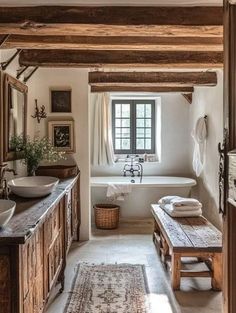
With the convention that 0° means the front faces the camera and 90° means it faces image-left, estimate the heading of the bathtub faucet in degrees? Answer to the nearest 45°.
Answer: approximately 0°

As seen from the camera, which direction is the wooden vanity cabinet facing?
to the viewer's right

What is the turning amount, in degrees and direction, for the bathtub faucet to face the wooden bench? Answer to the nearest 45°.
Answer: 0° — it already faces it

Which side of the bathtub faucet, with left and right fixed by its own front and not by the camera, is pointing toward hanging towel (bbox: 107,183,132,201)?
front

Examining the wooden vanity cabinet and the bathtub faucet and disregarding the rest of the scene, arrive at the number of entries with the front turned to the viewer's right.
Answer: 1

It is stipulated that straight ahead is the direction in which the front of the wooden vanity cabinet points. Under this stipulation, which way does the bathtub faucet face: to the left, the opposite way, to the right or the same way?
to the right
